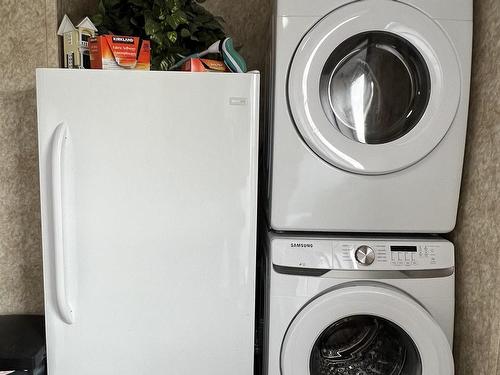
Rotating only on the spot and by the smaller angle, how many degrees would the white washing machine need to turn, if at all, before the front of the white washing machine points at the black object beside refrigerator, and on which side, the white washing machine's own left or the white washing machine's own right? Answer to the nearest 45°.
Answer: approximately 90° to the white washing machine's own right

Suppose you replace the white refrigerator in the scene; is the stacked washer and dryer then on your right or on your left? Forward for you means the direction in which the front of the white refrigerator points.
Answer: on your left

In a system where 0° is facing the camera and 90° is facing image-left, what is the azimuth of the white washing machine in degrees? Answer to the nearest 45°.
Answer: approximately 0°

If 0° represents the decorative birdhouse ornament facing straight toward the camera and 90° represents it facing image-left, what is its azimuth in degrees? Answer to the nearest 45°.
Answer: approximately 315°

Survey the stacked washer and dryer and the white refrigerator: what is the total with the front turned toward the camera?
2

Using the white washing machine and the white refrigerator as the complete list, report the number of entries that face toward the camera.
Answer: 2

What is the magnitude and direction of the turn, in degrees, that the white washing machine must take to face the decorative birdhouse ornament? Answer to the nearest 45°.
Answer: approximately 90° to its right

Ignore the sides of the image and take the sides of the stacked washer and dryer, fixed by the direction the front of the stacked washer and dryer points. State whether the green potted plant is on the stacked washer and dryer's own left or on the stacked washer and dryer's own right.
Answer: on the stacked washer and dryer's own right

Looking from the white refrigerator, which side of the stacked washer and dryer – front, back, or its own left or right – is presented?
right
